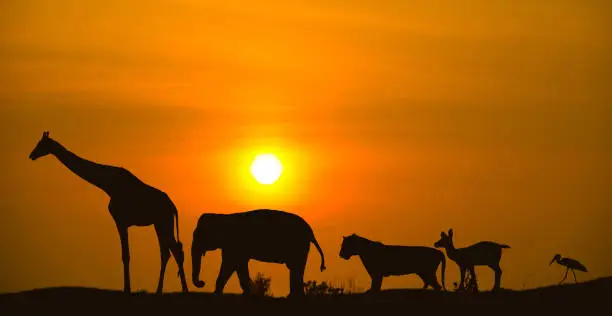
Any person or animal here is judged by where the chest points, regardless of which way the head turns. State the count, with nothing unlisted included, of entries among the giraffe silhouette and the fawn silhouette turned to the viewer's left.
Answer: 2

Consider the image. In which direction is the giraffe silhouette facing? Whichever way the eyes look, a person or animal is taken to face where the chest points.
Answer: to the viewer's left

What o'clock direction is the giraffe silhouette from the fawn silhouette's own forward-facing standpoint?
The giraffe silhouette is roughly at 11 o'clock from the fawn silhouette.

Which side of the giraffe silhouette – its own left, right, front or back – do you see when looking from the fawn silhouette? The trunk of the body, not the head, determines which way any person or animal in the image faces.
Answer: back

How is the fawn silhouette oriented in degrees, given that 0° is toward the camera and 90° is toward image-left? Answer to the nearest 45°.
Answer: approximately 90°
